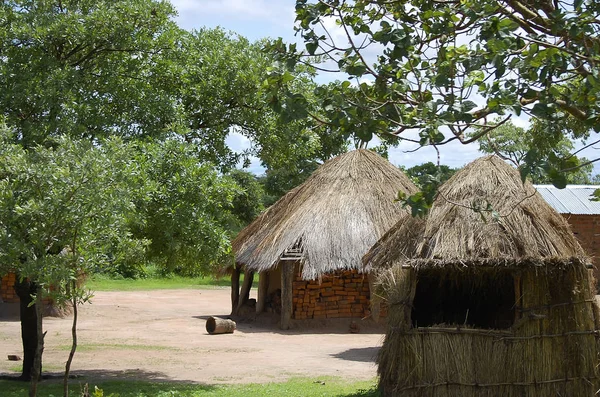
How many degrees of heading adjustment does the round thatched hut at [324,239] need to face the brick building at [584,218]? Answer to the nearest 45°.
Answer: approximately 135° to its left

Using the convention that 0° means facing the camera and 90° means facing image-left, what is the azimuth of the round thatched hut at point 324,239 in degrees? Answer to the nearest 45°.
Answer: approximately 45°

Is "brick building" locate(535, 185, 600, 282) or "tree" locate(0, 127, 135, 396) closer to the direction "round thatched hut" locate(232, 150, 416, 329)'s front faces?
the tree

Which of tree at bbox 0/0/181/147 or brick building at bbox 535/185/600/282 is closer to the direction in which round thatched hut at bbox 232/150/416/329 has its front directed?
the tree

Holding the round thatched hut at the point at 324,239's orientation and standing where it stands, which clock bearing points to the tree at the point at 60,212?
The tree is roughly at 11 o'clock from the round thatched hut.
